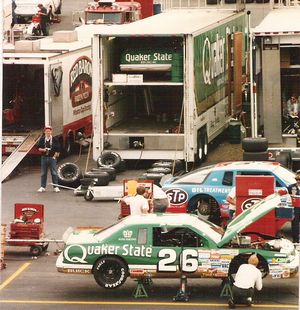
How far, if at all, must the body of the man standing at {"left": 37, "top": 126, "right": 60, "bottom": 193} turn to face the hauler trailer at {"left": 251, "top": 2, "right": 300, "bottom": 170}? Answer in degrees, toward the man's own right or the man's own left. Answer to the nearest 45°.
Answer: approximately 90° to the man's own left

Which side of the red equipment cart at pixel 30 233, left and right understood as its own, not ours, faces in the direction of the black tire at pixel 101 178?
back

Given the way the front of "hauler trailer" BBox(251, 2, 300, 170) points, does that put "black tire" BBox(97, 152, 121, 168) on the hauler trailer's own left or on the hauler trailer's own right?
on the hauler trailer's own left

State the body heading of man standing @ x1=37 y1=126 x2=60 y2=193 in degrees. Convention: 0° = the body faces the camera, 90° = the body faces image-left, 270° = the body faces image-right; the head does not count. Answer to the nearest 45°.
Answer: approximately 0°

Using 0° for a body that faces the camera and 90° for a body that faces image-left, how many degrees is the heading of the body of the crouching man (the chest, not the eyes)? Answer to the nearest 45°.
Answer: approximately 225°

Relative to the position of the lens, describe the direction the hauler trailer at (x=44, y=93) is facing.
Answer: facing away from the viewer and to the right of the viewer

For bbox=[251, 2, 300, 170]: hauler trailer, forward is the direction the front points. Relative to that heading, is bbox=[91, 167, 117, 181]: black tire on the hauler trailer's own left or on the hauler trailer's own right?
on the hauler trailer's own left

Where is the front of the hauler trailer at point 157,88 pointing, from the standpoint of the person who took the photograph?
facing away from the viewer and to the right of the viewer

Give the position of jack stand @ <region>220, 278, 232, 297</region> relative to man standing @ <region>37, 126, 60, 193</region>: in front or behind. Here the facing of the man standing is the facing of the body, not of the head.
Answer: in front

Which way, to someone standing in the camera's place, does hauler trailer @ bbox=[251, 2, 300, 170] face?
facing away from the viewer
